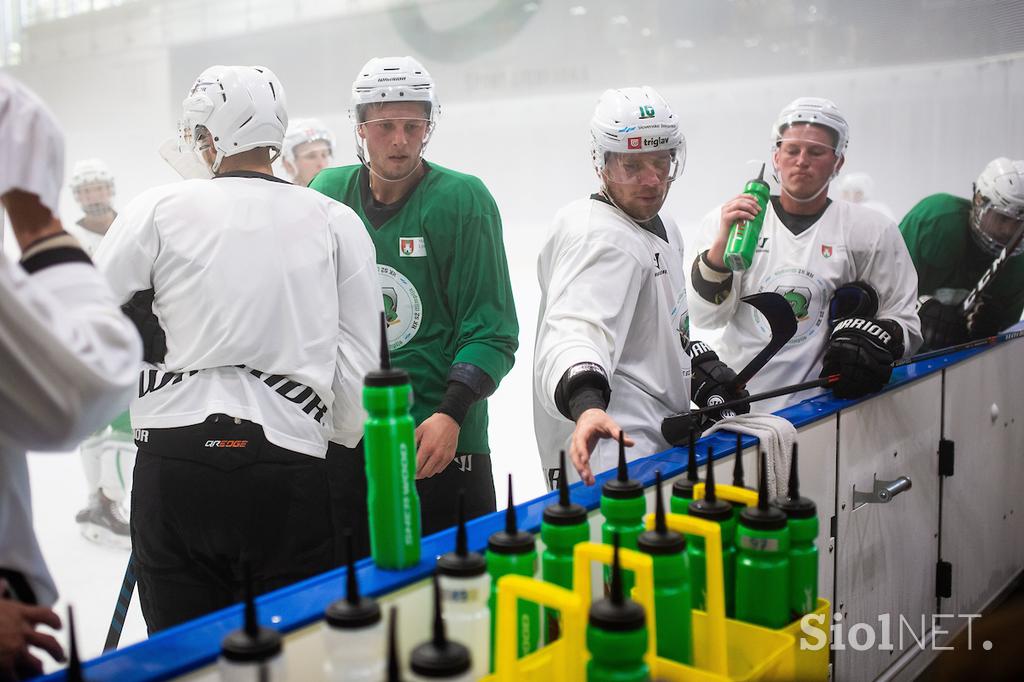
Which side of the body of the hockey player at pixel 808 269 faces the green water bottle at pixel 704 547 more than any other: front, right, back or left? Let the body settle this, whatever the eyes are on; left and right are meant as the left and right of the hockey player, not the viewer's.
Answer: front

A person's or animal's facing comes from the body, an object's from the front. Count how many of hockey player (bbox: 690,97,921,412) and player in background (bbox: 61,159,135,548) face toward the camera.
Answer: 2

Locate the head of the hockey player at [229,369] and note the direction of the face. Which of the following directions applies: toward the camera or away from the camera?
away from the camera

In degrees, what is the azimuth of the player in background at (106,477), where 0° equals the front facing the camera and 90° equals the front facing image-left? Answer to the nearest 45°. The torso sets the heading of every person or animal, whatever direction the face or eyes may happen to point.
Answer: approximately 0°

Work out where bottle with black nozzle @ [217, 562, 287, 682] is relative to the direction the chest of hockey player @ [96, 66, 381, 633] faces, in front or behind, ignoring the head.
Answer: behind

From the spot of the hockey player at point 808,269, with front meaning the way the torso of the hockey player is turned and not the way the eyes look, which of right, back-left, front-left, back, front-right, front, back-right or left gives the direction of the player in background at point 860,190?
back

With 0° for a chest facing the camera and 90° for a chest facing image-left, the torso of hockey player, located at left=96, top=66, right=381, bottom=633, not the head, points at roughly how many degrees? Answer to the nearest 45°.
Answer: approximately 180°

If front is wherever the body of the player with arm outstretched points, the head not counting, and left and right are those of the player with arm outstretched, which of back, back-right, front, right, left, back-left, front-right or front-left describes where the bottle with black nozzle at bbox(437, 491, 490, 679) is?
front-right

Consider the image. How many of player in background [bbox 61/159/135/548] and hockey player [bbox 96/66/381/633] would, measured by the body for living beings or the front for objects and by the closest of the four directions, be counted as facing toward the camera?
1

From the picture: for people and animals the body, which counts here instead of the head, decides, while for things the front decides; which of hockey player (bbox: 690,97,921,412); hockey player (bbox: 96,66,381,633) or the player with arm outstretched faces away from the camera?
hockey player (bbox: 96,66,381,633)

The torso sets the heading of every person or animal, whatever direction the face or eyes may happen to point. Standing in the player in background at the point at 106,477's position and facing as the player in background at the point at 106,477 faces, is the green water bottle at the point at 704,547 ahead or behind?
ahead

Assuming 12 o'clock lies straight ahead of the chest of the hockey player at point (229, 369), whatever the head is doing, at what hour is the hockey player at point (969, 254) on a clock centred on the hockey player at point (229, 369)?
the hockey player at point (969, 254) is roughly at 2 o'clock from the hockey player at point (229, 369).
